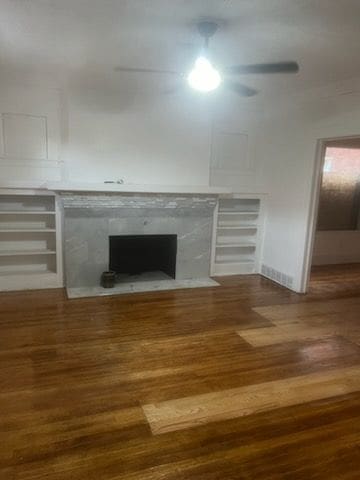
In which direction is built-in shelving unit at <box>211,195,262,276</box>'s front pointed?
toward the camera

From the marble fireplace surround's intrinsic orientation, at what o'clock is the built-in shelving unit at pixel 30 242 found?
The built-in shelving unit is roughly at 3 o'clock from the marble fireplace surround.

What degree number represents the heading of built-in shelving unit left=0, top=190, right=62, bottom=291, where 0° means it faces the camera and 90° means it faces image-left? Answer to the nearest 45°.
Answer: approximately 0°

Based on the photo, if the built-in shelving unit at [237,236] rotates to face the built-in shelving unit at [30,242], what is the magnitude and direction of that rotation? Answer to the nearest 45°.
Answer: approximately 45° to its right

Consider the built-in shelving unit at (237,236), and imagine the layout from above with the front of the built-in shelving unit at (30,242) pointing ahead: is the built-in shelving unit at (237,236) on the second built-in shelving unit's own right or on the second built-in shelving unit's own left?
on the second built-in shelving unit's own left

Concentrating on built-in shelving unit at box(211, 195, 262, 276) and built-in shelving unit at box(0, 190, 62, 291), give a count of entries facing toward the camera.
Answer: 2

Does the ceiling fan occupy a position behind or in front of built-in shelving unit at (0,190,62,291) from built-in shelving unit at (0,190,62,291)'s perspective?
in front

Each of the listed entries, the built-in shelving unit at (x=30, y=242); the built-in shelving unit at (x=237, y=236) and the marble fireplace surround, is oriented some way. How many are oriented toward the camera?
3

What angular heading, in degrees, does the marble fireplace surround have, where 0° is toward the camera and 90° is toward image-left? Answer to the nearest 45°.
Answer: approximately 0°

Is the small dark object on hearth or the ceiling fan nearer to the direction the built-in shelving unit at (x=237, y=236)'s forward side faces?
the ceiling fan

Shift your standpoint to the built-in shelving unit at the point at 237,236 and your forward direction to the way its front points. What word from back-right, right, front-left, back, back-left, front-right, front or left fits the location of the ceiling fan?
front

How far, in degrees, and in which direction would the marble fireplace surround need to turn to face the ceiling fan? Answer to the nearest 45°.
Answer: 0° — it already faces it

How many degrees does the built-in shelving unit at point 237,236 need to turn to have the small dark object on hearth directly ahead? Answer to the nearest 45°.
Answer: approximately 45° to its right

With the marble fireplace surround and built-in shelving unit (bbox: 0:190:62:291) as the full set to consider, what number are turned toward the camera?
2
